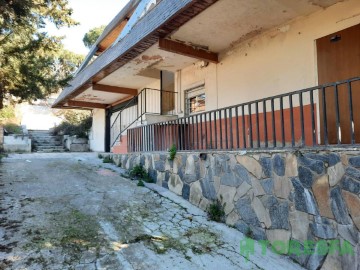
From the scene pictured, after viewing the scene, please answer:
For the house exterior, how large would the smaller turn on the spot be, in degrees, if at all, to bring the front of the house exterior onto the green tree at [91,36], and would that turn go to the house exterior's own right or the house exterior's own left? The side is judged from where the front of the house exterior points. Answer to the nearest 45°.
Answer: approximately 90° to the house exterior's own right

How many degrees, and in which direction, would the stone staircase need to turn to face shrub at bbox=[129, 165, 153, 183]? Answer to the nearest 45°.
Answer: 0° — it already faces it

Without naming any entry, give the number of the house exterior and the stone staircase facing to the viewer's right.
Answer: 0

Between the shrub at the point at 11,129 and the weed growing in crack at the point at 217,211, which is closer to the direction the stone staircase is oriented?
the weed growing in crack

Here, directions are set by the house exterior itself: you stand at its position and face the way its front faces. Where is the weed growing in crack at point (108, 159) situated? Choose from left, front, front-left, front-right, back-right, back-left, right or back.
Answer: right

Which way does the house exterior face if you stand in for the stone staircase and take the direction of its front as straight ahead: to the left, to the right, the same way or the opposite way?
to the right

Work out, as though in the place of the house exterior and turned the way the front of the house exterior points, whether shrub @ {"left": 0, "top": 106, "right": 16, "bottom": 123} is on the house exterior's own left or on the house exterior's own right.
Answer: on the house exterior's own right

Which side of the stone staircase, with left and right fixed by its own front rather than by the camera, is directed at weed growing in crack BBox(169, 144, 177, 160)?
front

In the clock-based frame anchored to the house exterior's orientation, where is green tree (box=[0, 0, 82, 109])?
The green tree is roughly at 2 o'clock from the house exterior.
